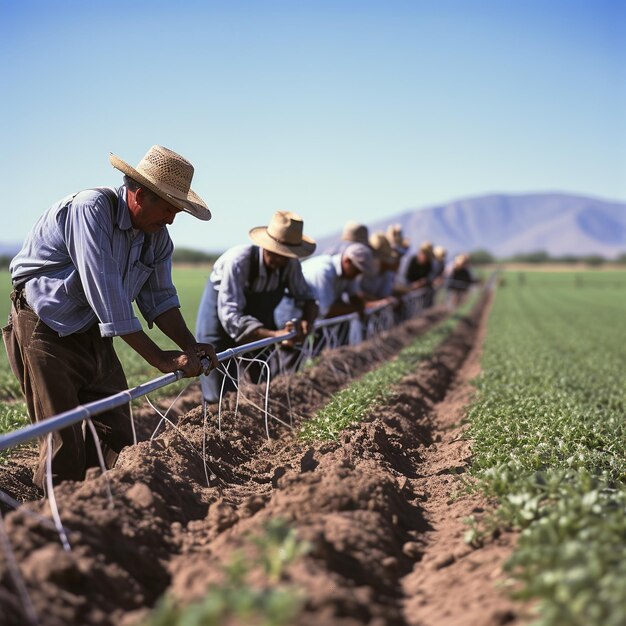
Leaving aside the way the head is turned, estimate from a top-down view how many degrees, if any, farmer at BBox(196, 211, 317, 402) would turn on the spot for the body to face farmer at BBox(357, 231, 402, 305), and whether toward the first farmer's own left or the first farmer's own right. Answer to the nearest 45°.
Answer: approximately 135° to the first farmer's own left

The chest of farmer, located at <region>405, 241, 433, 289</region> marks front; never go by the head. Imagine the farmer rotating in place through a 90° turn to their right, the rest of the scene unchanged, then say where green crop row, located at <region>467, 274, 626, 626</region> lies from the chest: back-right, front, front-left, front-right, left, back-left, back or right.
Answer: front-left

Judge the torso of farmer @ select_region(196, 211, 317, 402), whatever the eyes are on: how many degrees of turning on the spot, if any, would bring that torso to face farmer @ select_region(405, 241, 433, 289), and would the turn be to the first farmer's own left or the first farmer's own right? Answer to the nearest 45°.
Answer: approximately 135° to the first farmer's own left

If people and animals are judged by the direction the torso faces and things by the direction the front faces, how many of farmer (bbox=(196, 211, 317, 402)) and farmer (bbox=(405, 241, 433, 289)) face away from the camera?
0

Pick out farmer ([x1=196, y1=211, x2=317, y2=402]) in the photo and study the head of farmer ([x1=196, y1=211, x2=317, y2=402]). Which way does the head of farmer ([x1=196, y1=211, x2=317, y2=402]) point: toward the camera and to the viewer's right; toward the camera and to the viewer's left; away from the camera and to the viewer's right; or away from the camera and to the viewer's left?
toward the camera and to the viewer's right

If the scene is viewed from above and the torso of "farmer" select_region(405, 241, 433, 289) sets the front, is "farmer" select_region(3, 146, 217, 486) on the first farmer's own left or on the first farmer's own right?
on the first farmer's own right

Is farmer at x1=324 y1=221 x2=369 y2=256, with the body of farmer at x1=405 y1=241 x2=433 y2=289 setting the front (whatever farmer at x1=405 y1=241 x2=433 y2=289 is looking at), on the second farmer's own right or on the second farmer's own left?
on the second farmer's own right

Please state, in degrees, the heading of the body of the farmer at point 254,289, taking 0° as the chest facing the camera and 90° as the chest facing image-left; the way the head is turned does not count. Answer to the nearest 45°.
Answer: approximately 315°

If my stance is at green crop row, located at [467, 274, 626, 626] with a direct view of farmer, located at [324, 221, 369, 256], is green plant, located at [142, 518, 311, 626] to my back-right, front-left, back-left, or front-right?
back-left

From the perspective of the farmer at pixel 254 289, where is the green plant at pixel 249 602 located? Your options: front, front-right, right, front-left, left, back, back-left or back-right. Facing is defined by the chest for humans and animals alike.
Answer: front-right

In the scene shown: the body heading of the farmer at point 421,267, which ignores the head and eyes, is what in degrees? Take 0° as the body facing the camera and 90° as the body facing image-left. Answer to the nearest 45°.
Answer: approximately 315°

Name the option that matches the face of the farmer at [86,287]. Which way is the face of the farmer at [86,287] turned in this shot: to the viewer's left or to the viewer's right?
to the viewer's right
